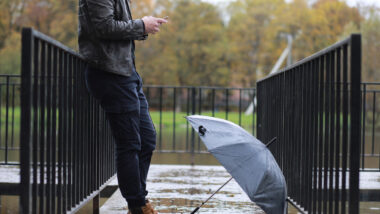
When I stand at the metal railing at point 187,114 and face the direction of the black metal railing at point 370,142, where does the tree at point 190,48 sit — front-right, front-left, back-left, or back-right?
back-left

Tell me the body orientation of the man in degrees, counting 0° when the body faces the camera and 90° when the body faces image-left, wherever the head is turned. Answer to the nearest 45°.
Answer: approximately 270°

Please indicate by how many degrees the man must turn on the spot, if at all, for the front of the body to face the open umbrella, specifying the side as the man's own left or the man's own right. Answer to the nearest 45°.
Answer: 0° — they already face it

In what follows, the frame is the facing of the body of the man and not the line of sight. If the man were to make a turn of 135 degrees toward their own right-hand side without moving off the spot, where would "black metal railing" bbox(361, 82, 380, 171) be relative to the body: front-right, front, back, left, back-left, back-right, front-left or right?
back

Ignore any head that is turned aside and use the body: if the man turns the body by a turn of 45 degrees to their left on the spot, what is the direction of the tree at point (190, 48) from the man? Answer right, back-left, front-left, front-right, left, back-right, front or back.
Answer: front-left

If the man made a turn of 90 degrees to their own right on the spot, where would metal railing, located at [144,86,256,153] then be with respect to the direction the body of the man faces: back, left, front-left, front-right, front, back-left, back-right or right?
back
